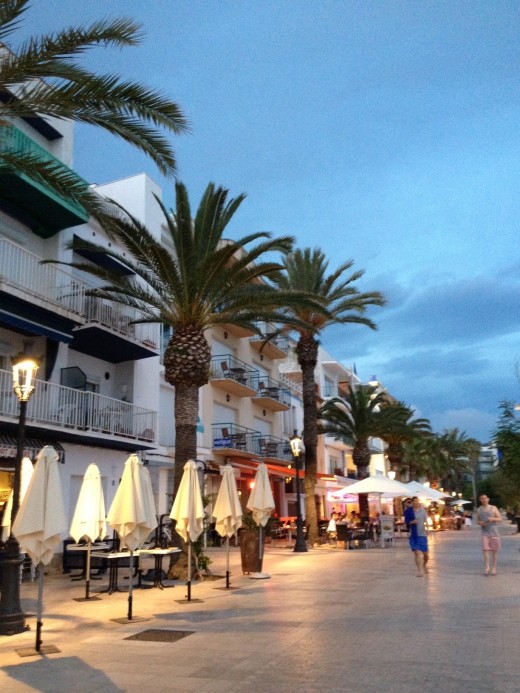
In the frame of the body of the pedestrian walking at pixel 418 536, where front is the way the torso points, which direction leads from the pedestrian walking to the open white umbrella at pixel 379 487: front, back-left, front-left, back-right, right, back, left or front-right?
back

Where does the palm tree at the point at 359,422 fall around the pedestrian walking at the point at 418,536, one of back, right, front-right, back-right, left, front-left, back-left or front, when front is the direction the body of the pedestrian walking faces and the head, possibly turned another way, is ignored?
back

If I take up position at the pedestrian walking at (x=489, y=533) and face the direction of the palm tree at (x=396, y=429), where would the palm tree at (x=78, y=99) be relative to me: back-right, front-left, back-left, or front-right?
back-left

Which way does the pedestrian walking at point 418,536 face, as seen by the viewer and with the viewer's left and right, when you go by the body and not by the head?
facing the viewer

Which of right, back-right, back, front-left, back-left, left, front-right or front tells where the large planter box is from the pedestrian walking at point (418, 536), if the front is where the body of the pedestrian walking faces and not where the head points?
right

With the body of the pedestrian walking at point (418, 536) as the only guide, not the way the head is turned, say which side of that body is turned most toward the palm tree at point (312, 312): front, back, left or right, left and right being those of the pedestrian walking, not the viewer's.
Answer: back

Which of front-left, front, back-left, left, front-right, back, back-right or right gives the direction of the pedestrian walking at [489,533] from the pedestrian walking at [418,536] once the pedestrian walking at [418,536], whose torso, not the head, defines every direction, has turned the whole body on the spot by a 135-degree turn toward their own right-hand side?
back-right

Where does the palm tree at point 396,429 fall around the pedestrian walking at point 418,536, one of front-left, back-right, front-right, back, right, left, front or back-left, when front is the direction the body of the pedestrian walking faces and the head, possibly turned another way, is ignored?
back

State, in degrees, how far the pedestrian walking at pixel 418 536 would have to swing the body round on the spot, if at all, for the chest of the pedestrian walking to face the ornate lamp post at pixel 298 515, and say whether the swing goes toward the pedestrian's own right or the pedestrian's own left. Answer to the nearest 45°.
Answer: approximately 135° to the pedestrian's own right

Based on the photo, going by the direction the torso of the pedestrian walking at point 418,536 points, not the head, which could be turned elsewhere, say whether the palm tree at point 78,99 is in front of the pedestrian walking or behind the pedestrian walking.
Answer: in front

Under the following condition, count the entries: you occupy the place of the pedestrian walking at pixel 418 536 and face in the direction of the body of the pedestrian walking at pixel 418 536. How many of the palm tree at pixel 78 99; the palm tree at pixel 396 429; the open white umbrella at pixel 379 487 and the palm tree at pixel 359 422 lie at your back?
3
